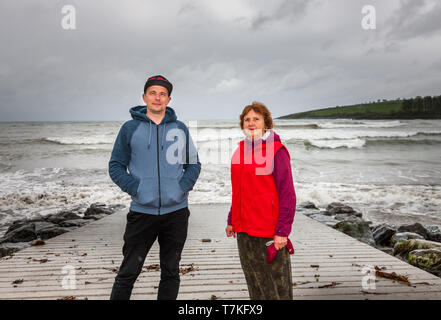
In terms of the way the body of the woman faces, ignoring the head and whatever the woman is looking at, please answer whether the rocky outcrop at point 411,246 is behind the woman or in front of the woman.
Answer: behind

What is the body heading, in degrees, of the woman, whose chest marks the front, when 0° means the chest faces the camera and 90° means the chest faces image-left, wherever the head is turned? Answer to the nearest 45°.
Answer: approximately 45°

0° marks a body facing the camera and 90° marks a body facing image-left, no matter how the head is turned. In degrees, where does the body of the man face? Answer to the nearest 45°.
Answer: approximately 0°

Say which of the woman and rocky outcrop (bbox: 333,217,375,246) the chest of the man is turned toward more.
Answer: the woman

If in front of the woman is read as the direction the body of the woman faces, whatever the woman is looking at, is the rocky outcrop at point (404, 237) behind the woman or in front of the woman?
behind

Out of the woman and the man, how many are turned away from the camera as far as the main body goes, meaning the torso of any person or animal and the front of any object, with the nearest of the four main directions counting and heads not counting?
0

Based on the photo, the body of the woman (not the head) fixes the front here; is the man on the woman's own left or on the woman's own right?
on the woman's own right

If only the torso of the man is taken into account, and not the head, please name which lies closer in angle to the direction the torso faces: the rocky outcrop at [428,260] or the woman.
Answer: the woman
